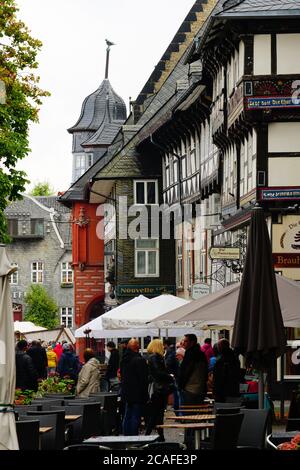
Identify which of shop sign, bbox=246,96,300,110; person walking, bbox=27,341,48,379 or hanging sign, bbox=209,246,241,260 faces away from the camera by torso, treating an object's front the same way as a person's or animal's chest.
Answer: the person walking

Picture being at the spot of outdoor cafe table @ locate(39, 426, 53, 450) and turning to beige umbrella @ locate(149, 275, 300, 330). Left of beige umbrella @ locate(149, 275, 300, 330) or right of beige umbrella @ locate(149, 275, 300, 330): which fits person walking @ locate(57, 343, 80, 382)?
left

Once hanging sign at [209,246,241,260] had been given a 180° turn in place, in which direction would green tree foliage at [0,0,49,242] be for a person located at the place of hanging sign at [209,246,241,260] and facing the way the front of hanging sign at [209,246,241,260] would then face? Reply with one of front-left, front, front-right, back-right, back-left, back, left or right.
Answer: front-left

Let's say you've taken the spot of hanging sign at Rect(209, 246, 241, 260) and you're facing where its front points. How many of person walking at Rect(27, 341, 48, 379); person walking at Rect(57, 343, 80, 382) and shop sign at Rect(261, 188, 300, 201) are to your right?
2

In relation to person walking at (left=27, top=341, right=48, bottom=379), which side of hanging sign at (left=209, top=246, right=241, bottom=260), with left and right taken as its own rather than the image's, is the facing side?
right

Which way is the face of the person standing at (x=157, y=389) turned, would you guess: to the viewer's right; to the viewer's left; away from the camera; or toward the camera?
away from the camera

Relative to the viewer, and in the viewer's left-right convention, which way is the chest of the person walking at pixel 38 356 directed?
facing away from the viewer
